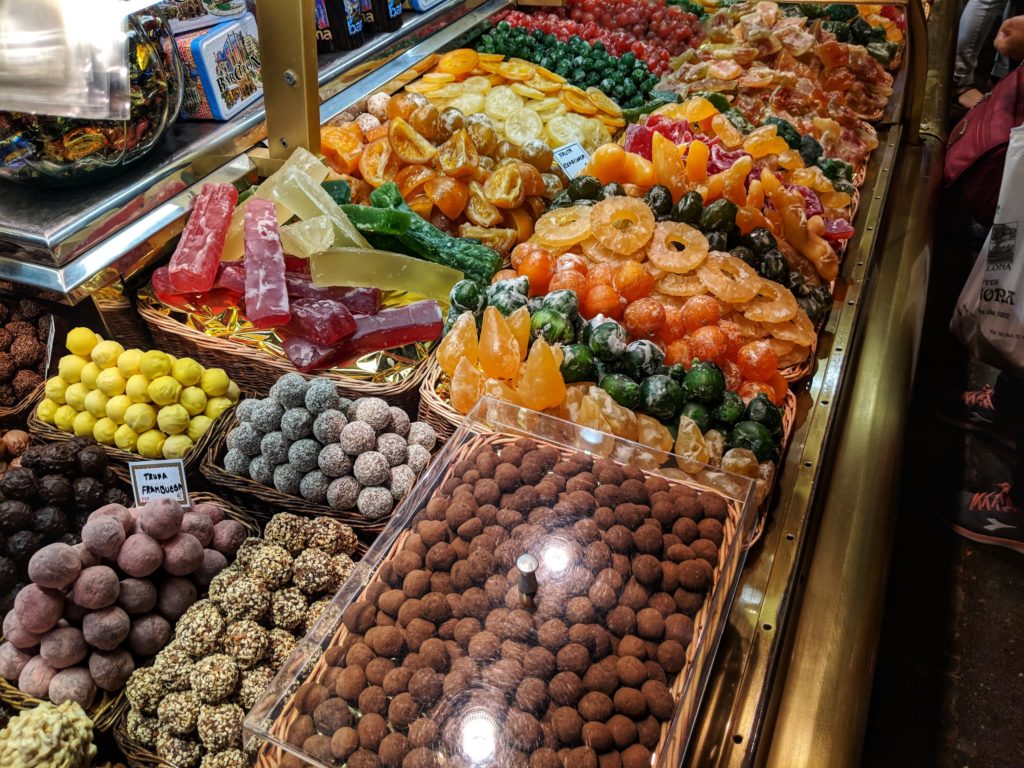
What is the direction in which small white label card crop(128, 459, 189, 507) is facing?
toward the camera

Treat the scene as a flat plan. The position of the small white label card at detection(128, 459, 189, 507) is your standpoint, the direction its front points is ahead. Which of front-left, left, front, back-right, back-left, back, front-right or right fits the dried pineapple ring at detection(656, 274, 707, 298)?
left

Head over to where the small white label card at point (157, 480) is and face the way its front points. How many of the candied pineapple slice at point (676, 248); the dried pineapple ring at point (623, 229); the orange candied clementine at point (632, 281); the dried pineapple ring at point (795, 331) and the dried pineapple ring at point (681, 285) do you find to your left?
5

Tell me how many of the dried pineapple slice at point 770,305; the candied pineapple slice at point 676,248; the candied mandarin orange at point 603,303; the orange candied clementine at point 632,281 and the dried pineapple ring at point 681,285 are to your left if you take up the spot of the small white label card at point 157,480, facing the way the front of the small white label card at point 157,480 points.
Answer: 5

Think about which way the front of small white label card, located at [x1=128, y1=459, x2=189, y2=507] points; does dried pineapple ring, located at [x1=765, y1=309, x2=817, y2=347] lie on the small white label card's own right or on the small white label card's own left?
on the small white label card's own left

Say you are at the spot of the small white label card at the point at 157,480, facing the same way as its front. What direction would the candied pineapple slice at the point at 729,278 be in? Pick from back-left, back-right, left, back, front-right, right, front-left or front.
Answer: left
